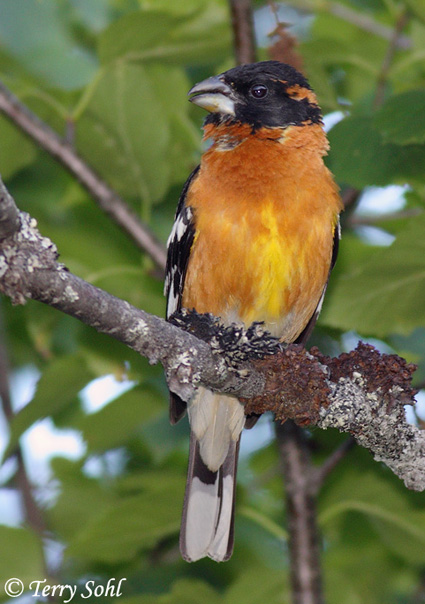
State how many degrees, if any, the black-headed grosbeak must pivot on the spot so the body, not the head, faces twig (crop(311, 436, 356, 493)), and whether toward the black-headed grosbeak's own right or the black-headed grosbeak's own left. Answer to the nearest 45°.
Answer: approximately 135° to the black-headed grosbeak's own left

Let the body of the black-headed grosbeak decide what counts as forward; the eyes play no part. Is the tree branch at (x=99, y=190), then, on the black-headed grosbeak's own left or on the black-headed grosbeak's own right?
on the black-headed grosbeak's own right

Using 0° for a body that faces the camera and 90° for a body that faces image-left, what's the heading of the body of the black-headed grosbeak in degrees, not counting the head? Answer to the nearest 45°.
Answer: approximately 0°
